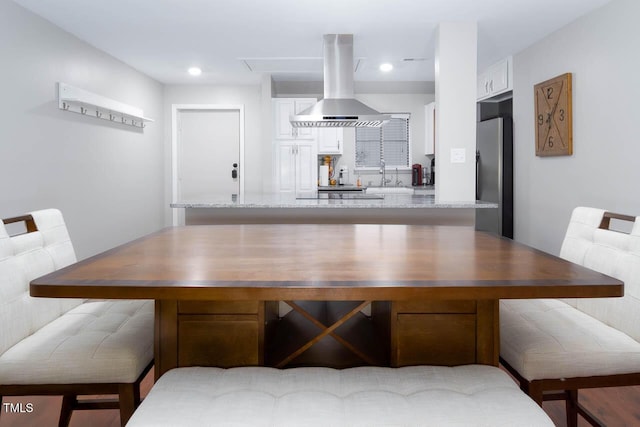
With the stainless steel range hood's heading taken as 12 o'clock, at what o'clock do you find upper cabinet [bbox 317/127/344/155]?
The upper cabinet is roughly at 6 o'clock from the stainless steel range hood.

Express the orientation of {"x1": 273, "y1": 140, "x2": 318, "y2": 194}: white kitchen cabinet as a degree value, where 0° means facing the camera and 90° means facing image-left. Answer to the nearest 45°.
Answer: approximately 0°

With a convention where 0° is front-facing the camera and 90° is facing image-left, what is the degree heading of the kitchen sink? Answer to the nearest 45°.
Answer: approximately 0°

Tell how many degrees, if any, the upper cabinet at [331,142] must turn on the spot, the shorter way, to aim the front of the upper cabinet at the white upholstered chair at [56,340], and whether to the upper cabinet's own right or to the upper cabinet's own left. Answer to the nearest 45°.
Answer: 0° — it already faces it
